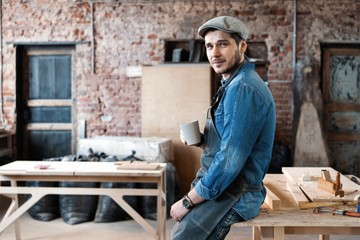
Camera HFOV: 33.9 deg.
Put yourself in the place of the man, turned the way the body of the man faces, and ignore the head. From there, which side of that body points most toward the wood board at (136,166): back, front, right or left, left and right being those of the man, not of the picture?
right

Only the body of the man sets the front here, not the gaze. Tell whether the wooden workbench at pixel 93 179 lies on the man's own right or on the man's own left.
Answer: on the man's own right

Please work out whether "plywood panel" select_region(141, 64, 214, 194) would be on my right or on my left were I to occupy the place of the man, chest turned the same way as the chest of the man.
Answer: on my right

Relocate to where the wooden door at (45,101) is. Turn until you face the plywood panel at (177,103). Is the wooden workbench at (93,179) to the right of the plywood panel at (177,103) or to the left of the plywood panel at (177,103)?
right
